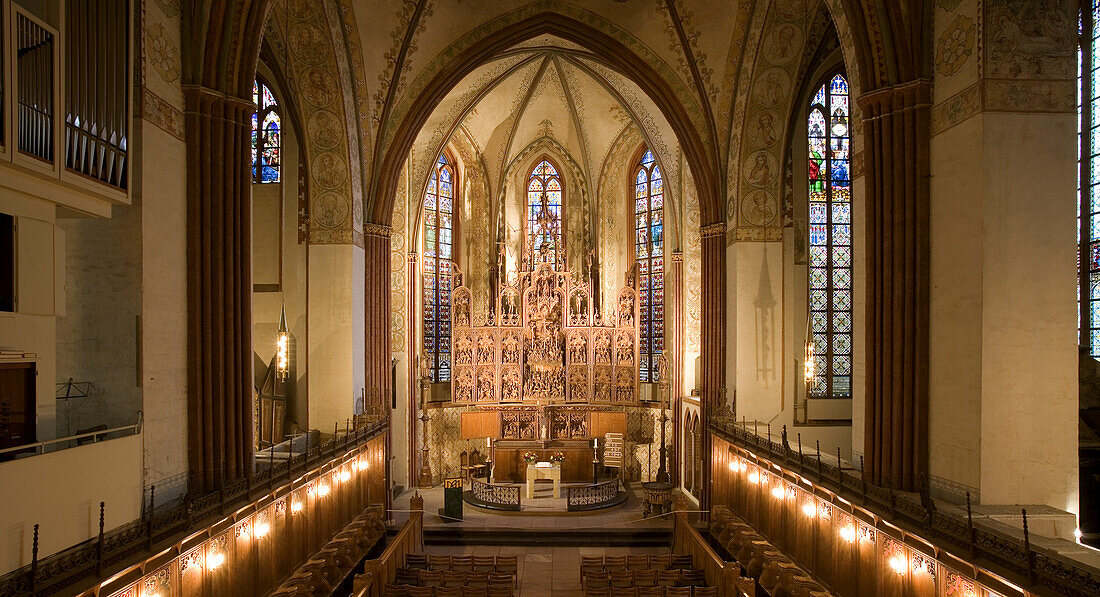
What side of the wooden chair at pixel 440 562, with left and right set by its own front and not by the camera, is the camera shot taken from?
back

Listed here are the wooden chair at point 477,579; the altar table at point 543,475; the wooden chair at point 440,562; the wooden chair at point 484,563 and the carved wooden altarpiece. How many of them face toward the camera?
2

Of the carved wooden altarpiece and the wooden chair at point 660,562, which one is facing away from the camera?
the wooden chair

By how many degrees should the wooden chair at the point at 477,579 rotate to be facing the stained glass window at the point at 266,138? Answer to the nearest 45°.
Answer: approximately 45° to its left

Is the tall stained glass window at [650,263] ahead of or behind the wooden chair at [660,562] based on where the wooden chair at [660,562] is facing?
ahead

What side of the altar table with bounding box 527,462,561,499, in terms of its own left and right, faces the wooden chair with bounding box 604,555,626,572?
front

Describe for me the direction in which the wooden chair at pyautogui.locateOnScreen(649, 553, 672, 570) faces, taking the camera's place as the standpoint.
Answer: facing away from the viewer

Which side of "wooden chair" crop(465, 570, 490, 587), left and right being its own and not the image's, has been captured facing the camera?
back

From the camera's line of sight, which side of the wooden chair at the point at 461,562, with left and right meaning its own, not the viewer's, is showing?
back

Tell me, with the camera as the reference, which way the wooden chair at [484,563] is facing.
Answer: facing away from the viewer
